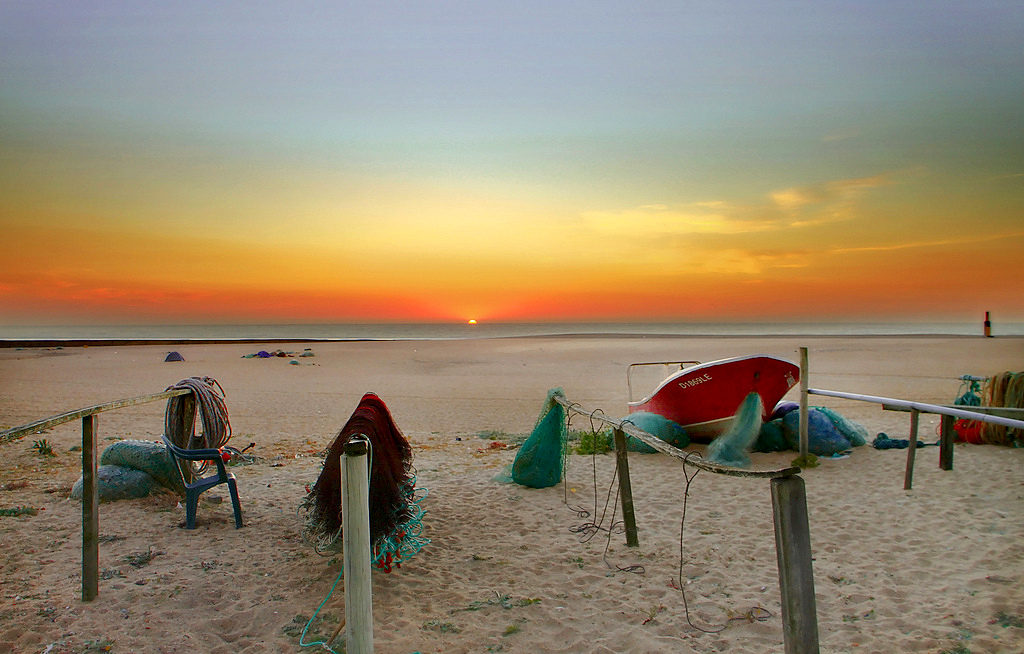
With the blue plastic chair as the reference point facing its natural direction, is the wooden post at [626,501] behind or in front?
in front

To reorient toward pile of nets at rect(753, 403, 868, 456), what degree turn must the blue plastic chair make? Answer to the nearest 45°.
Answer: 0° — it already faces it

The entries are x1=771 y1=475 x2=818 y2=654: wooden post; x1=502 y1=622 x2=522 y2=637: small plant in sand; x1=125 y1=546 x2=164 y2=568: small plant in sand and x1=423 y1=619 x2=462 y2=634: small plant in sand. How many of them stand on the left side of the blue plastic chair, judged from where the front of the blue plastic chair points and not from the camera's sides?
0

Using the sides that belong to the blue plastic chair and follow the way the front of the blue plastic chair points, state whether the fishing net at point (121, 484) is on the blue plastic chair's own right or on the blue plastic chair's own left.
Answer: on the blue plastic chair's own left

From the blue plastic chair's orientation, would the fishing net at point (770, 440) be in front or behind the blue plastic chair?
in front

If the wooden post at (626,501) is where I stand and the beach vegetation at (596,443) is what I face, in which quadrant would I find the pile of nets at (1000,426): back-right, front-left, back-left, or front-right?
front-right

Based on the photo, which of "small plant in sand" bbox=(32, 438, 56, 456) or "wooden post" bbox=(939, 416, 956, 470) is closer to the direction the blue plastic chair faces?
the wooden post

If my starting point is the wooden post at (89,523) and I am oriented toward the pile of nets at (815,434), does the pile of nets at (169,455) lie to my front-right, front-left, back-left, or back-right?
front-left

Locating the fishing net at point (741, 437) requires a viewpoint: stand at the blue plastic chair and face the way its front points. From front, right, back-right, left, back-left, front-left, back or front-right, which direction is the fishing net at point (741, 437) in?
front

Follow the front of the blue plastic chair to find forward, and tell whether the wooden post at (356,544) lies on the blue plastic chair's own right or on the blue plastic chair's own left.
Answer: on the blue plastic chair's own right

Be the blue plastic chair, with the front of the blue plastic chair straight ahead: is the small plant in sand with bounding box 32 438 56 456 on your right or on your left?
on your left

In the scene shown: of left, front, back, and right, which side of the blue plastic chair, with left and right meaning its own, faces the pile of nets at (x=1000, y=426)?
front

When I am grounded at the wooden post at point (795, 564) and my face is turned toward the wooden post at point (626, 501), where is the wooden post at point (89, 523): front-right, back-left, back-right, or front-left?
front-left

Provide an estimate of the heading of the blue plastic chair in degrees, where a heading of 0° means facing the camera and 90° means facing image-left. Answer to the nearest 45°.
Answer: approximately 270°
